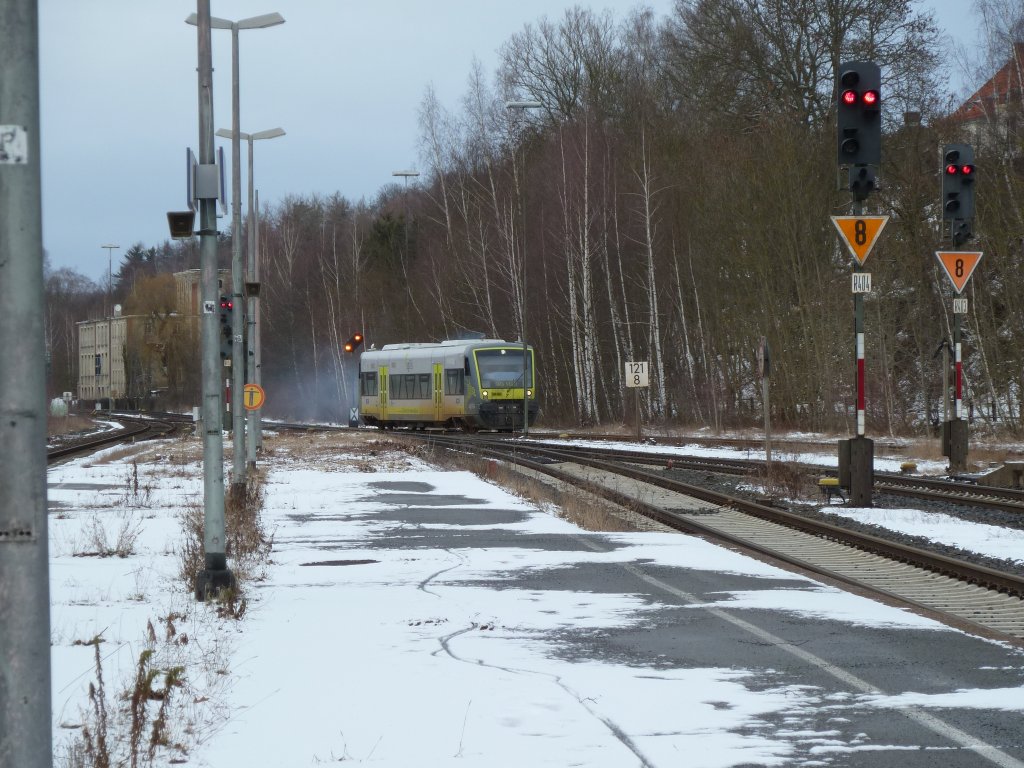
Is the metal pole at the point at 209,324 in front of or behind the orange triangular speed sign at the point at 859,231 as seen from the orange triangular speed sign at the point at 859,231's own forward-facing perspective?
in front

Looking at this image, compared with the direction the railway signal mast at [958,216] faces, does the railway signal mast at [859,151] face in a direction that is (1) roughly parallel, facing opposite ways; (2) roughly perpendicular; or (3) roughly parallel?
roughly parallel

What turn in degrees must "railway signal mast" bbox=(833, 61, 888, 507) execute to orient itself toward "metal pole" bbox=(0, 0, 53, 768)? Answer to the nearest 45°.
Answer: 0° — it already faces it

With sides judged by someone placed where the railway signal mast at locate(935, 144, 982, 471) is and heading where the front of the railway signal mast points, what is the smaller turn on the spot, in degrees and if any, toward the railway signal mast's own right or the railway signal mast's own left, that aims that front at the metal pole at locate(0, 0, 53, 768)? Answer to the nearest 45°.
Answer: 0° — it already faces it

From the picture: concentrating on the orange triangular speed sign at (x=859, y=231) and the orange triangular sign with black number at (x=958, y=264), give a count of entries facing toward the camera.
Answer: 2

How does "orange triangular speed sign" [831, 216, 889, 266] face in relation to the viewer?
toward the camera

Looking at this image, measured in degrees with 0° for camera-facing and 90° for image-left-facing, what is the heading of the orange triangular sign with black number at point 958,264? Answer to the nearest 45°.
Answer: approximately 0°

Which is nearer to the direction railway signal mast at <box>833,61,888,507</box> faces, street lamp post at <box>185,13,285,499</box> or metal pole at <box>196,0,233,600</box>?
the metal pole

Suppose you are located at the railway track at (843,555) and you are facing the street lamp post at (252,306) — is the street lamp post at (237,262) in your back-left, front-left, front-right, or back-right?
front-left

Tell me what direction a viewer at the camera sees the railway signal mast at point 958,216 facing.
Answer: facing the viewer

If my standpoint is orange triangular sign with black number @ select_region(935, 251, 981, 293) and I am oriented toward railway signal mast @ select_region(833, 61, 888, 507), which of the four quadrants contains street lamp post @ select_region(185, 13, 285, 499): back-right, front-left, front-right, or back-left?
front-right

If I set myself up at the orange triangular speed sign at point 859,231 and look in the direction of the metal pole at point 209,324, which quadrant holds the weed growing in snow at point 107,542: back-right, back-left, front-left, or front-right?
front-right

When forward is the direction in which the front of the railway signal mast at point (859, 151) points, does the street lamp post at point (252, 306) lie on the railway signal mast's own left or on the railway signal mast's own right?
on the railway signal mast's own right

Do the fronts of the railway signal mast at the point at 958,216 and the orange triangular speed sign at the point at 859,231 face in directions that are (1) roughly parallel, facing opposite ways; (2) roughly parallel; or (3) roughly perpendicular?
roughly parallel

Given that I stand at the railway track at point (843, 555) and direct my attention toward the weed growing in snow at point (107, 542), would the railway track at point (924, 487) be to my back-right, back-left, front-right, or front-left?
back-right

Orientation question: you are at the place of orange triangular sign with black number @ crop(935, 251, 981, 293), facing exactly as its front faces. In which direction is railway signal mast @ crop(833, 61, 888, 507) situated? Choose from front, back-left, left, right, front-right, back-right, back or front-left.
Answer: front
